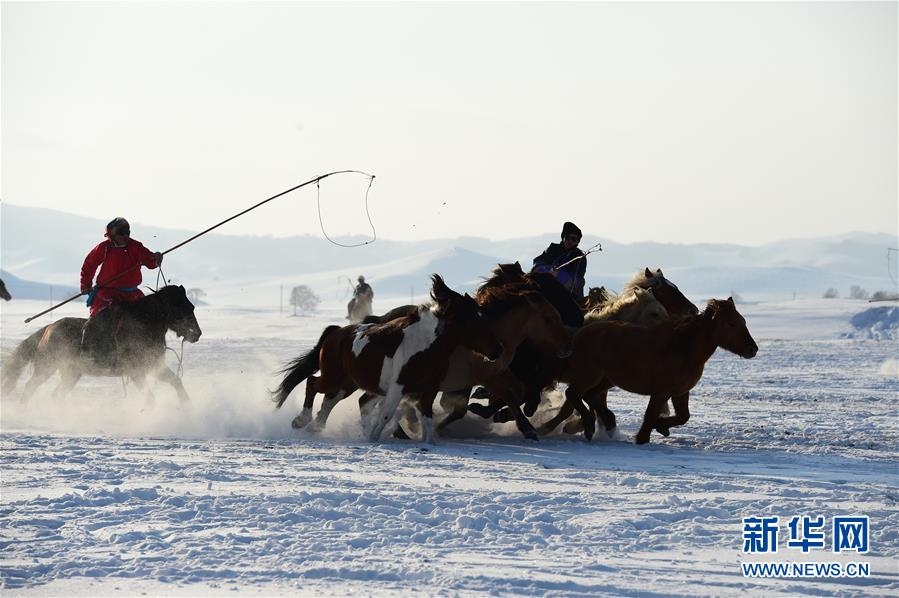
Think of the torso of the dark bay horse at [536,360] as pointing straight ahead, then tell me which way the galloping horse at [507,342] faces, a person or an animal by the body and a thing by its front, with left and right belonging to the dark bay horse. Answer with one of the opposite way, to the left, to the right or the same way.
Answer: the same way

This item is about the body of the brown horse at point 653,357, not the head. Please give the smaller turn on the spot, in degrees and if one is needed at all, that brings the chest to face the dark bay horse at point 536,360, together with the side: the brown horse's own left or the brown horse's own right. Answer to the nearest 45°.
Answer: approximately 180°

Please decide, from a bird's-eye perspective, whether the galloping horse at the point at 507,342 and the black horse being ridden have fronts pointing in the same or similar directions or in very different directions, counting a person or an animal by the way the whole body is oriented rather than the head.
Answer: same or similar directions

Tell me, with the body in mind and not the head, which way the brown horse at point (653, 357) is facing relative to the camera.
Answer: to the viewer's right

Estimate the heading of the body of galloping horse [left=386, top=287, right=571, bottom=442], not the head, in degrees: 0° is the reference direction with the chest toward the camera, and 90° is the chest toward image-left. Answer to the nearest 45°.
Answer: approximately 270°

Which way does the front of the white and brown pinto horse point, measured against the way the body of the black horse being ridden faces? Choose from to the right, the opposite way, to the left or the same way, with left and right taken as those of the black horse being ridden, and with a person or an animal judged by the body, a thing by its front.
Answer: the same way

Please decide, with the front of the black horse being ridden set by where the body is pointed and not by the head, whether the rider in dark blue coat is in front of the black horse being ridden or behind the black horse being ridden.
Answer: in front

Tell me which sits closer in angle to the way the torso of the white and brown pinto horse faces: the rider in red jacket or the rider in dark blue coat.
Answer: the rider in dark blue coat

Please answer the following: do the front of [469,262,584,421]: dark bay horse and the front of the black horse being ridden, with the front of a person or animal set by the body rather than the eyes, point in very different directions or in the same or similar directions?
same or similar directions

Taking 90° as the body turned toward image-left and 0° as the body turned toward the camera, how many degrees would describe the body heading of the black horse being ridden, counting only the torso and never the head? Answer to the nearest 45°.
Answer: approximately 270°

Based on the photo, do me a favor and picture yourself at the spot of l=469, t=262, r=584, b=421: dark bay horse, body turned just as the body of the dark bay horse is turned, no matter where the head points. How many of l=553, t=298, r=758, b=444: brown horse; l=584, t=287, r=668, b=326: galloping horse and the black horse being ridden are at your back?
1

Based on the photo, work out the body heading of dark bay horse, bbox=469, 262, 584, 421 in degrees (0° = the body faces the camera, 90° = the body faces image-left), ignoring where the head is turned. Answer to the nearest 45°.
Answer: approximately 270°

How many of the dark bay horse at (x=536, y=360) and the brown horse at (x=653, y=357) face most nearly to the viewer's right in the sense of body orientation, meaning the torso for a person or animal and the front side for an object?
2

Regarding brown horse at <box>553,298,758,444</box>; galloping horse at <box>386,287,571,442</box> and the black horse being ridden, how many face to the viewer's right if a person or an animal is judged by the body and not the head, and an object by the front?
3

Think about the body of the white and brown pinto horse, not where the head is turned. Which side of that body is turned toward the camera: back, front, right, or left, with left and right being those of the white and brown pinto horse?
right

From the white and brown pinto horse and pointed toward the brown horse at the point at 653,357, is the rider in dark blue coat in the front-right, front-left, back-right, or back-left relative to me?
front-left

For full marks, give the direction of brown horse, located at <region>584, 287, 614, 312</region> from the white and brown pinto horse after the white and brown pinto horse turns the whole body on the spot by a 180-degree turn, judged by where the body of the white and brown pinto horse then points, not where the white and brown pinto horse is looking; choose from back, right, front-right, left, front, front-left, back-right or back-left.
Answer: back-right

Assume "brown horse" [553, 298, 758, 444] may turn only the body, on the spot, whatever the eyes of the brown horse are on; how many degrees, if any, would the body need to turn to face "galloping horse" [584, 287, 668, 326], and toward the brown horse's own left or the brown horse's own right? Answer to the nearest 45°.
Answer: approximately 90° to the brown horse's own left

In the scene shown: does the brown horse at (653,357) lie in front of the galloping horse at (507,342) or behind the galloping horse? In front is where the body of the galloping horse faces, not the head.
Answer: in front
